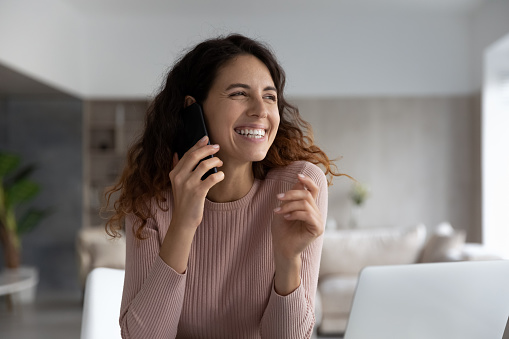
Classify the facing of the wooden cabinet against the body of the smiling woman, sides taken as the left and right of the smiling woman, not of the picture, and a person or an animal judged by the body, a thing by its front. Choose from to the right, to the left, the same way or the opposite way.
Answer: the same way

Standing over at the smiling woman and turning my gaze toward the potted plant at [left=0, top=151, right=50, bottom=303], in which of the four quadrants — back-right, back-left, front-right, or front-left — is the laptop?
back-right

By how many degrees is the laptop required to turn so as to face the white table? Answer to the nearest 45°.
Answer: approximately 45° to its left

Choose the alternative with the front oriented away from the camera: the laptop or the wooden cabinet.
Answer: the laptop

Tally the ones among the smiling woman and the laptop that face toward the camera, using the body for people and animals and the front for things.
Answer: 1

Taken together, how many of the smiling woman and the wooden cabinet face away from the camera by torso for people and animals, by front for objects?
0

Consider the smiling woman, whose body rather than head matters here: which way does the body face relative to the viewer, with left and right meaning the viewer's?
facing the viewer

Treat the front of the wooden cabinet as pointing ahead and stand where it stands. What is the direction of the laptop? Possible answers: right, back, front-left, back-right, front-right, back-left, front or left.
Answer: front

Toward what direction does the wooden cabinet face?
toward the camera

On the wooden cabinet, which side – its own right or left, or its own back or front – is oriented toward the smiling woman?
front

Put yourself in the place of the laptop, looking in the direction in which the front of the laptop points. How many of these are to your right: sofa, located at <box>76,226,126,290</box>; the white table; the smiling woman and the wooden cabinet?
0

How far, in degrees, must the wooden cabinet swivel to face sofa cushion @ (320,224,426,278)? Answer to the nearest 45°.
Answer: approximately 45° to its left

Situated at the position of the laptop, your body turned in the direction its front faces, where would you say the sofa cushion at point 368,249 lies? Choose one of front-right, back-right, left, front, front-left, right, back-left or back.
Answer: front

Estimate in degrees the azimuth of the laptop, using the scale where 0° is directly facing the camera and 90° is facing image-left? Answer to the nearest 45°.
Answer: approximately 180°

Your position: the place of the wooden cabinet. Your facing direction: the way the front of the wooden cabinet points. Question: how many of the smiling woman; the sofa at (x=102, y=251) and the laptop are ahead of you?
3

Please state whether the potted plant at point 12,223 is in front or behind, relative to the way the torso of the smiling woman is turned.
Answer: behind

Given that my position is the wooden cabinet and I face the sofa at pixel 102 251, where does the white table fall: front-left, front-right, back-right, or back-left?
front-right

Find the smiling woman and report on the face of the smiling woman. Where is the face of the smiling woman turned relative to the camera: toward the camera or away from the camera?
toward the camera

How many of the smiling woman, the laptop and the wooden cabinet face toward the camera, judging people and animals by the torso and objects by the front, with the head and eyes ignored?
2
